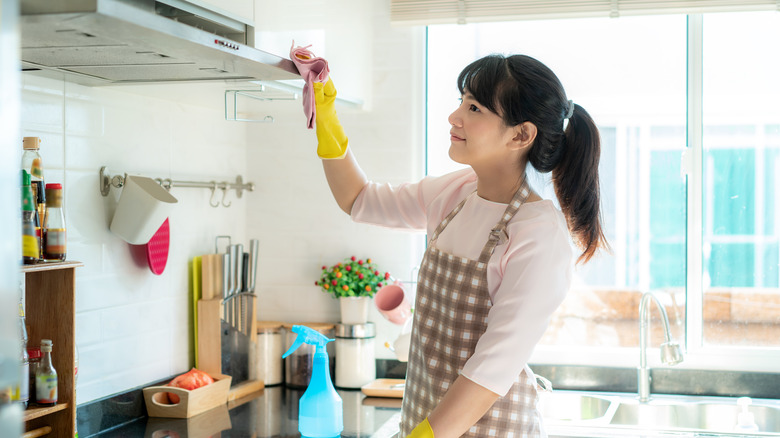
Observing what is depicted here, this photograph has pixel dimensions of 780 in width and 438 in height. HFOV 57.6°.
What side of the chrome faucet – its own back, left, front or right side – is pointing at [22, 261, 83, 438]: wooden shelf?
right

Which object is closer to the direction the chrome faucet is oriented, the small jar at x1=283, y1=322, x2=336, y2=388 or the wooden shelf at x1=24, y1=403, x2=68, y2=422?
the wooden shelf

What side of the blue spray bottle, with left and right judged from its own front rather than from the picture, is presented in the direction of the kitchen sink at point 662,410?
back

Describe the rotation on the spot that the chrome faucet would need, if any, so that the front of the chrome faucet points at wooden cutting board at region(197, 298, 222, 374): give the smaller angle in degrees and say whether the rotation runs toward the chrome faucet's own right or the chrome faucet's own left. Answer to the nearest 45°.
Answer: approximately 135° to the chrome faucet's own right

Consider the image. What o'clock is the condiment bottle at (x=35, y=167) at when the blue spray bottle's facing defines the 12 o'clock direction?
The condiment bottle is roughly at 11 o'clock from the blue spray bottle.

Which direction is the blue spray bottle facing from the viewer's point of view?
to the viewer's left

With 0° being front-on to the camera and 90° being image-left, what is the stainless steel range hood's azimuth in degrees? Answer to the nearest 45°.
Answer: approximately 315°

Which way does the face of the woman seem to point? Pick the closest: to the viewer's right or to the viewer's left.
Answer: to the viewer's left
